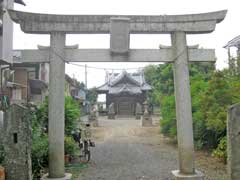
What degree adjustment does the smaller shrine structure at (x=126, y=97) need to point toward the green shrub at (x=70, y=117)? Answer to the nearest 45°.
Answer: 0° — it already faces it

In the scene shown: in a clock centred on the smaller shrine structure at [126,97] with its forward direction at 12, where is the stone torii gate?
The stone torii gate is roughly at 12 o'clock from the smaller shrine structure.

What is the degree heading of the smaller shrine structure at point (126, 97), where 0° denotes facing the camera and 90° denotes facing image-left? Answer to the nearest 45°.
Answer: approximately 0°

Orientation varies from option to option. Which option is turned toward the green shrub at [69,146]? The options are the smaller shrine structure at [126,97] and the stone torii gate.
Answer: the smaller shrine structure

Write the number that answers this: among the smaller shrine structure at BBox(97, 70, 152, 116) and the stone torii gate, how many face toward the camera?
2

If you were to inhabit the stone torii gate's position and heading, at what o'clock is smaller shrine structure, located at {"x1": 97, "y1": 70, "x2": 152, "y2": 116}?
The smaller shrine structure is roughly at 6 o'clock from the stone torii gate.

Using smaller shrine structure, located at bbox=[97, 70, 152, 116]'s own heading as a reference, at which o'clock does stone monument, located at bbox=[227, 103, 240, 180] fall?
The stone monument is roughly at 12 o'clock from the smaller shrine structure.

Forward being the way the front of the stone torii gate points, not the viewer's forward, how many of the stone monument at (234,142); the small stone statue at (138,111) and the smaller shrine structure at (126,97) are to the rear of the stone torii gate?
2

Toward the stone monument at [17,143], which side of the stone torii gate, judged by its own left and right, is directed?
right

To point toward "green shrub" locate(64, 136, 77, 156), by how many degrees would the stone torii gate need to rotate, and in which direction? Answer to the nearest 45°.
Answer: approximately 135° to its right

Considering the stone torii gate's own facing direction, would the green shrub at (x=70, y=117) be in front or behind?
behind

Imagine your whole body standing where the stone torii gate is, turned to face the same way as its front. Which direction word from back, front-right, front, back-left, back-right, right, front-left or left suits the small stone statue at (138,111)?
back

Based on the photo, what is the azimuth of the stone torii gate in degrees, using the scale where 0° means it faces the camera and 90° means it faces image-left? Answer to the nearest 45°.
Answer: approximately 0°

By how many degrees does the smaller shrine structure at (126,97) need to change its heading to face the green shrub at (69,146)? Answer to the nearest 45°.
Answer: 0° — it already faces it
